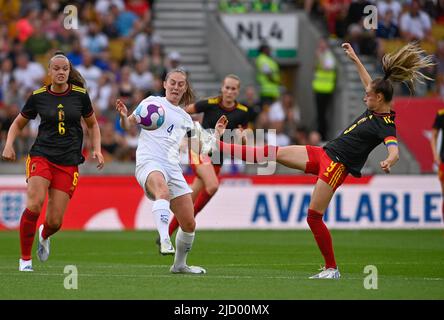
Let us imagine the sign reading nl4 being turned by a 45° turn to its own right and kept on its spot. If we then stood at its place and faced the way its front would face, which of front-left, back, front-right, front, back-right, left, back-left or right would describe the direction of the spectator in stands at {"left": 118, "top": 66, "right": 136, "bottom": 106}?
front

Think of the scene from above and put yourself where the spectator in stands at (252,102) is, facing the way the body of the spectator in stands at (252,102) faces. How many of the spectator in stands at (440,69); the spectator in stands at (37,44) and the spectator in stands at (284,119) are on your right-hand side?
1

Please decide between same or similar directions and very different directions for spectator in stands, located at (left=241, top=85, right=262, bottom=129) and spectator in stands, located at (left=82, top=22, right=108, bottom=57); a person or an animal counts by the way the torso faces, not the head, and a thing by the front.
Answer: same or similar directions

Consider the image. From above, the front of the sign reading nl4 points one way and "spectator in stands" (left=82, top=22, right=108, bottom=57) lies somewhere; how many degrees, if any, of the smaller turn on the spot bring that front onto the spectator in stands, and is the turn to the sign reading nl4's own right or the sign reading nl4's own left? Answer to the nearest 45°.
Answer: approximately 45° to the sign reading nl4's own right

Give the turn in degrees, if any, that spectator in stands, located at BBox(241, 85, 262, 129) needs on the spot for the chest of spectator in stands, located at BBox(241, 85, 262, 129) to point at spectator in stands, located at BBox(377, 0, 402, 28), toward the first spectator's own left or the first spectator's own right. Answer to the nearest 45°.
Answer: approximately 135° to the first spectator's own left

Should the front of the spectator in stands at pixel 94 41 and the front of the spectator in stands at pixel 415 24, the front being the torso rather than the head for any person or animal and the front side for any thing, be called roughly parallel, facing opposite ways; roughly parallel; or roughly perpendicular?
roughly parallel

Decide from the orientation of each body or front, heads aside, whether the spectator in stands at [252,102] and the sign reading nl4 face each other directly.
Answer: no

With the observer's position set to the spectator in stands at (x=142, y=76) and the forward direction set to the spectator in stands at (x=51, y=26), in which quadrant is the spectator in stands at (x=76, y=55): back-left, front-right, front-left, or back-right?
front-left

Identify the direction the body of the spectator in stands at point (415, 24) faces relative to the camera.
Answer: toward the camera

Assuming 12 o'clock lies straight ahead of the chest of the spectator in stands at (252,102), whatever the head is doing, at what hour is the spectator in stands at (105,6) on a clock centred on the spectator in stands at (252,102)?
the spectator in stands at (105,6) is roughly at 4 o'clock from the spectator in stands at (252,102).

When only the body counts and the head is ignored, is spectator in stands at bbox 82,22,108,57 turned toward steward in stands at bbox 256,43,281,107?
no

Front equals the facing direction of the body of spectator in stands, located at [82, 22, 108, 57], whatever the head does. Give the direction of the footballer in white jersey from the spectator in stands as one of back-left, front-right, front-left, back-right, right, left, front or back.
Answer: front

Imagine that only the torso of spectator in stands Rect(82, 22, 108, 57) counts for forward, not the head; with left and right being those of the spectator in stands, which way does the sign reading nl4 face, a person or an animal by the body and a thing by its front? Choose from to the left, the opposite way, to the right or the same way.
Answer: the same way

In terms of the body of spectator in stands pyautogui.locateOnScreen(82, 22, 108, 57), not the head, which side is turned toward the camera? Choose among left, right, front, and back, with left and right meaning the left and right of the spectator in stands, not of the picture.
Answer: front

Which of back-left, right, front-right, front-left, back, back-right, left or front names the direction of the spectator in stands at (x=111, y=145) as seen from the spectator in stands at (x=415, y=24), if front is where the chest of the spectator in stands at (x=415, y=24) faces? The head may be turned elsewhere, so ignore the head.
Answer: front-right

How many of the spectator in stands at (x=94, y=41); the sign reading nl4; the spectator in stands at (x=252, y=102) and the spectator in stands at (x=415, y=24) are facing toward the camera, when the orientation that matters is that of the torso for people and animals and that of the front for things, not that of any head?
4

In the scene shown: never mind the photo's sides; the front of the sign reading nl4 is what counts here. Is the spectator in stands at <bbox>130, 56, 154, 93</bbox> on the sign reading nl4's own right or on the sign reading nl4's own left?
on the sign reading nl4's own right

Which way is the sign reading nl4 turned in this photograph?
toward the camera

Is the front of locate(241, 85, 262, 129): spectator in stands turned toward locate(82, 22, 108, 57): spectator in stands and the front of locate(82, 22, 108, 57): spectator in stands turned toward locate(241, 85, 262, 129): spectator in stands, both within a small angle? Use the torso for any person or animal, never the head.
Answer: no
